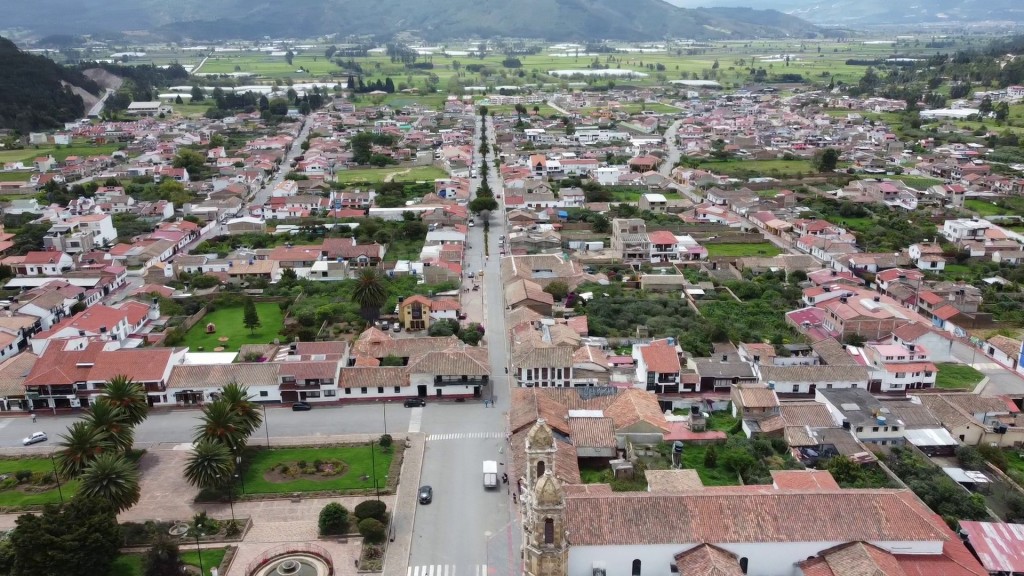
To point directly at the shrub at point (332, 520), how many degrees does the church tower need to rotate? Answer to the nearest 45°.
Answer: approximately 45° to its right

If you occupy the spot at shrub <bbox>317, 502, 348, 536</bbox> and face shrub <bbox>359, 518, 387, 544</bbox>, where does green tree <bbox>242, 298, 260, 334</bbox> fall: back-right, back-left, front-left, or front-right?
back-left

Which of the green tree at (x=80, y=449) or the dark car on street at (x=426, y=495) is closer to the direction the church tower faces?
the green tree

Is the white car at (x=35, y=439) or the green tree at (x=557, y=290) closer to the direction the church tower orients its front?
the white car

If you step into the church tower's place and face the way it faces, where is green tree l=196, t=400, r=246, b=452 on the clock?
The green tree is roughly at 1 o'clock from the church tower.

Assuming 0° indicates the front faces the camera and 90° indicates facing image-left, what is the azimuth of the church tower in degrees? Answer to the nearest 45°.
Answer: approximately 90°

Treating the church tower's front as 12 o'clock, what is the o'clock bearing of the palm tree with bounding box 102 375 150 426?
The palm tree is roughly at 1 o'clock from the church tower.

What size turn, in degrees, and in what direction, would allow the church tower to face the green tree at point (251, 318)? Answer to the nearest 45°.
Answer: approximately 45° to its right

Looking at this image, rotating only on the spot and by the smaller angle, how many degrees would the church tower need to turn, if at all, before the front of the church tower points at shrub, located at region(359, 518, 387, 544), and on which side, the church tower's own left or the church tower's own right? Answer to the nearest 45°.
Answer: approximately 45° to the church tower's own right

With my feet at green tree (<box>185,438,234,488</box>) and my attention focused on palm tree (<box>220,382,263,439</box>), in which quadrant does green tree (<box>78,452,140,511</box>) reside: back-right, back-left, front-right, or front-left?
back-left
